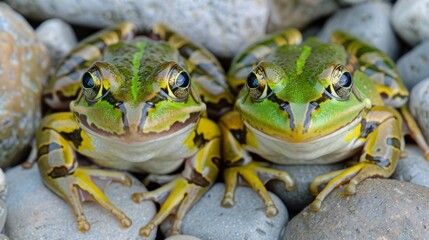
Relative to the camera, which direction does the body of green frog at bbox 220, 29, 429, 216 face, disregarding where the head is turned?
toward the camera

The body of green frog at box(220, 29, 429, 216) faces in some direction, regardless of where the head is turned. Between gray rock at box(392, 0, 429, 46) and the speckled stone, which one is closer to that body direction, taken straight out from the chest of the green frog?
the speckled stone

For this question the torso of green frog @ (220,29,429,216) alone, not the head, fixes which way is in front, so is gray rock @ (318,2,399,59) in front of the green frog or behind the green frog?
behind

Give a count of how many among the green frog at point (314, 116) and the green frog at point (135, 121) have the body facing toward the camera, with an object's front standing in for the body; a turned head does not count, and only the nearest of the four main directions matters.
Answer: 2

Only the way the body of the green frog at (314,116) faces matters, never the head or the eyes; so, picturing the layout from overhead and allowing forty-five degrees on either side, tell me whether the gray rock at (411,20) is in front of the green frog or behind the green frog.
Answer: behind

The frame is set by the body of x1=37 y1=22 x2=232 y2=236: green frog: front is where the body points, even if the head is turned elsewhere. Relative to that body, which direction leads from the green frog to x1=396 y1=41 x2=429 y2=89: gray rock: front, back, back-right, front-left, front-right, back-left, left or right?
left

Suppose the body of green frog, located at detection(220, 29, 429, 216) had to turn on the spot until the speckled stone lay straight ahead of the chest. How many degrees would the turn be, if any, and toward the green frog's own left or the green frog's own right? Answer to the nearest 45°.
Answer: approximately 90° to the green frog's own right

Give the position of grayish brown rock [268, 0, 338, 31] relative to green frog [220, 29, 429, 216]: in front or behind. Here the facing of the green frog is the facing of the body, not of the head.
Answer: behind

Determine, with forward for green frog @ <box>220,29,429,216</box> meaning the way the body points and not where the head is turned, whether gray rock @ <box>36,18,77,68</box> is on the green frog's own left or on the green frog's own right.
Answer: on the green frog's own right

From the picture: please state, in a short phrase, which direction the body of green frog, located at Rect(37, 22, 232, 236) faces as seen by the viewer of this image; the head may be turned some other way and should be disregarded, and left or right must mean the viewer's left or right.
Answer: facing the viewer

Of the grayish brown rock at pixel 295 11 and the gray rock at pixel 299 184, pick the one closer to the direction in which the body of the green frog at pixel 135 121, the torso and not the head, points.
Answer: the gray rock

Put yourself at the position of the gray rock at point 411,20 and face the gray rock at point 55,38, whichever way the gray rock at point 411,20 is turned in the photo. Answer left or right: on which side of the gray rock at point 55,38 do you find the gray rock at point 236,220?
left
